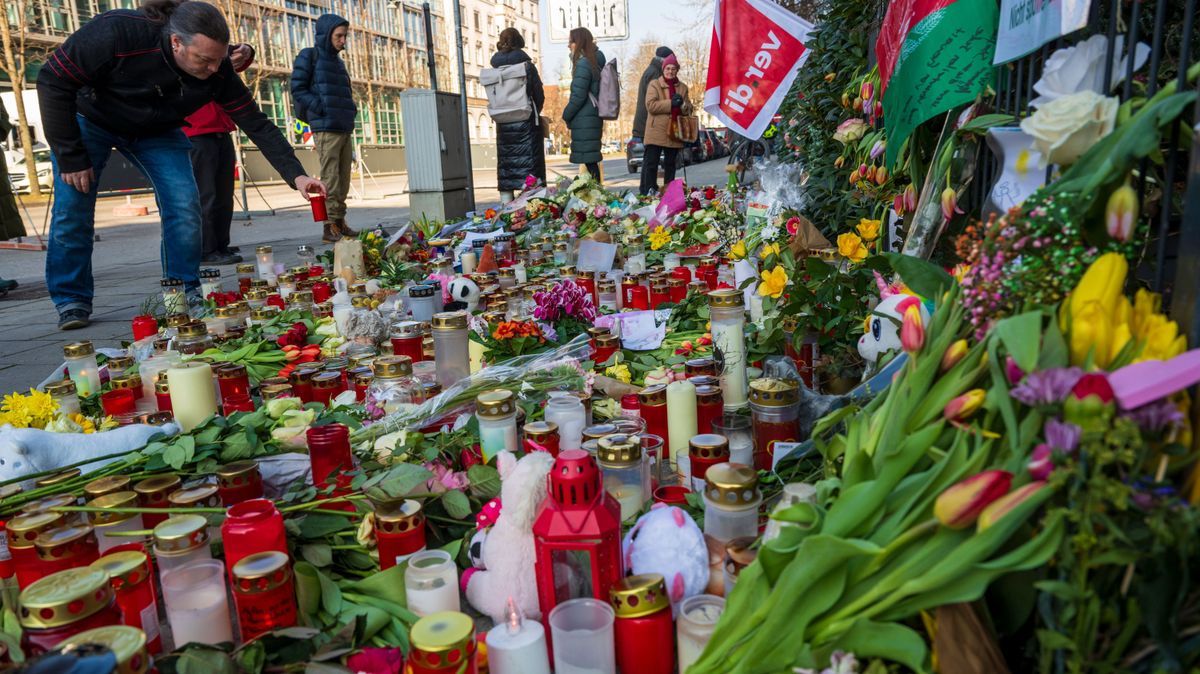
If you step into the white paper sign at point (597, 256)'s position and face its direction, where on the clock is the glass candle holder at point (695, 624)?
The glass candle holder is roughly at 12 o'clock from the white paper sign.

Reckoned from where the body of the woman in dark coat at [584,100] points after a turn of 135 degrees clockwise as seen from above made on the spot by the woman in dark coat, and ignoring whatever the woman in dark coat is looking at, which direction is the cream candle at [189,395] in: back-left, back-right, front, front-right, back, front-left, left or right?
back-right

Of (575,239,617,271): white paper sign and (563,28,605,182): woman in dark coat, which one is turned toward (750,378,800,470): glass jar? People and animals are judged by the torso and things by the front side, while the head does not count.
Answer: the white paper sign

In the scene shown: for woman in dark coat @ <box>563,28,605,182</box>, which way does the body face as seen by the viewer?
to the viewer's left

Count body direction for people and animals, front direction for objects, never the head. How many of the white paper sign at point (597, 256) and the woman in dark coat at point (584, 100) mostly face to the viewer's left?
1

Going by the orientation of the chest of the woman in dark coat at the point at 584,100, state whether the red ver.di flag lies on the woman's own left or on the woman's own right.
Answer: on the woman's own left

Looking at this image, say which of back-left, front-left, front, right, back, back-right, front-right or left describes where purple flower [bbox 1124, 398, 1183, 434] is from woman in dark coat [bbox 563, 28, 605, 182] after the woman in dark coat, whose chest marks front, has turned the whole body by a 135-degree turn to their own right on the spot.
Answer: back-right

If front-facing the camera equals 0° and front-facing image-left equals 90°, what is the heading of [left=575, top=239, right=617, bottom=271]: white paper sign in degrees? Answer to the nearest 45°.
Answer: approximately 0°

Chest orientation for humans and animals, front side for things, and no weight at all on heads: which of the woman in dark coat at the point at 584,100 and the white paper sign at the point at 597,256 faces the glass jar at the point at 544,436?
the white paper sign

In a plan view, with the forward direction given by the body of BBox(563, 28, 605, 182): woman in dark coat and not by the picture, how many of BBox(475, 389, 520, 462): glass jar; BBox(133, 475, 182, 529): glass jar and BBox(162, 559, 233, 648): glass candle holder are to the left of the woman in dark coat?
3

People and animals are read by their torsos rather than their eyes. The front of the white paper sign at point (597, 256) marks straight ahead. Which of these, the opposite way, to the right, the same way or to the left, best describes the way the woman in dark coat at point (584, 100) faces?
to the right
